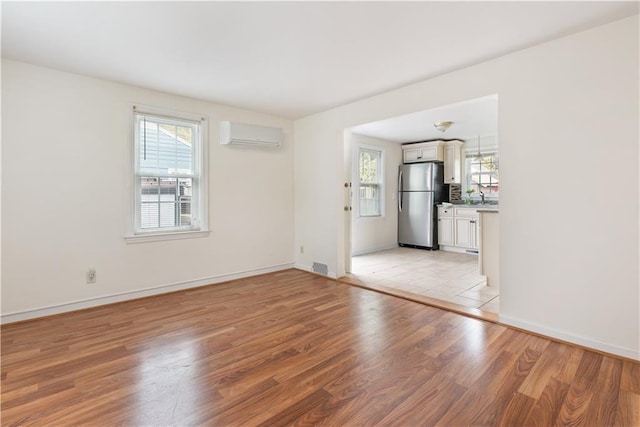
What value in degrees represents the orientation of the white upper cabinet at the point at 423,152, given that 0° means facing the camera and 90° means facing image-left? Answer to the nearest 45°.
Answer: approximately 45°

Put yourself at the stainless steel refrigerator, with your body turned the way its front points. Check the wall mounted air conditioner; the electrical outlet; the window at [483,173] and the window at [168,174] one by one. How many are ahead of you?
3

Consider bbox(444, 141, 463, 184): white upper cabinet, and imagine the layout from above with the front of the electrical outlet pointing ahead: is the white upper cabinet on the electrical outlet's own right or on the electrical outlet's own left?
on the electrical outlet's own left

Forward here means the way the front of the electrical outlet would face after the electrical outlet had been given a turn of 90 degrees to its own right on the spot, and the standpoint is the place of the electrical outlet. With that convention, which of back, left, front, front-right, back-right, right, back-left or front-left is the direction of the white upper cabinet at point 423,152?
back

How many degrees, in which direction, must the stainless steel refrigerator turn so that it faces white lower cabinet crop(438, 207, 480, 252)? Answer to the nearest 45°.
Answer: approximately 135° to its left

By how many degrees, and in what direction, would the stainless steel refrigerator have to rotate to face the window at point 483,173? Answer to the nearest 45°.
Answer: approximately 135° to its left

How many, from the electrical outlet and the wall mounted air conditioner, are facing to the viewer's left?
0

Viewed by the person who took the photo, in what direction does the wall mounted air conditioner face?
facing the viewer and to the right of the viewer

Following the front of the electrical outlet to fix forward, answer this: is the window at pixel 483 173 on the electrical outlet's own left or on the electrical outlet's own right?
on the electrical outlet's own left

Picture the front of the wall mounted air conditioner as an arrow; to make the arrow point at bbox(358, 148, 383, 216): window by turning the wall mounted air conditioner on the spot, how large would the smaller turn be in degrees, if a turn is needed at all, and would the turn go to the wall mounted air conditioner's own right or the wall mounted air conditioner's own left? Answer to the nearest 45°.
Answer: approximately 90° to the wall mounted air conditioner's own left

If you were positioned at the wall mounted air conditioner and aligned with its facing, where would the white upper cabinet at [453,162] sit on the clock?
The white upper cabinet is roughly at 10 o'clock from the wall mounted air conditioner.

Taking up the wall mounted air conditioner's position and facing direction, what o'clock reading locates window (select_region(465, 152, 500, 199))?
The window is roughly at 10 o'clock from the wall mounted air conditioner.

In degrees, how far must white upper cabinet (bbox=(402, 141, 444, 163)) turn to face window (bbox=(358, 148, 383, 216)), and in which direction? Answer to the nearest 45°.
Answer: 0° — it already faces it

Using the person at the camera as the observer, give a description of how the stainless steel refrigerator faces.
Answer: facing the viewer and to the left of the viewer

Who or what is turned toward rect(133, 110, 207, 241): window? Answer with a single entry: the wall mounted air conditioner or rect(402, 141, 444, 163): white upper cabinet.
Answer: the white upper cabinet

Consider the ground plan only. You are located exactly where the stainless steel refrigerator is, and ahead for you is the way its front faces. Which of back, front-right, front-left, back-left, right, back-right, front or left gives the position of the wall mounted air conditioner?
front
